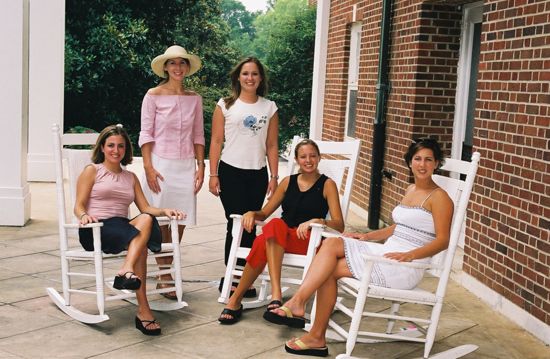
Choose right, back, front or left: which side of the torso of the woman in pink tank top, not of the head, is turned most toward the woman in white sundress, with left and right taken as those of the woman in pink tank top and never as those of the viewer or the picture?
front

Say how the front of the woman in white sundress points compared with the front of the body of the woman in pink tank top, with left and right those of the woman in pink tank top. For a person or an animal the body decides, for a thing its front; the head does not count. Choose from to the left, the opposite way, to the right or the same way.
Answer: to the right

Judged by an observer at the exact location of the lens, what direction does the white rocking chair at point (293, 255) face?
facing the viewer and to the left of the viewer

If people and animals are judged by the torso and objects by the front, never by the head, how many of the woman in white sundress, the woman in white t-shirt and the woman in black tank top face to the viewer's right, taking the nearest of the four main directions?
0

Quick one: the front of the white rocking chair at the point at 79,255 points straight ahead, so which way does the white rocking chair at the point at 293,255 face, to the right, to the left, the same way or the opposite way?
to the right

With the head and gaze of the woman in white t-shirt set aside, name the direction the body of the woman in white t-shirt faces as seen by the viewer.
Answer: toward the camera

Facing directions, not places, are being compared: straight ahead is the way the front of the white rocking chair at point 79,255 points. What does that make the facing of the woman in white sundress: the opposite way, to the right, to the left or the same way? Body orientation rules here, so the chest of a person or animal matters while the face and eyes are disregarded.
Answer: to the right

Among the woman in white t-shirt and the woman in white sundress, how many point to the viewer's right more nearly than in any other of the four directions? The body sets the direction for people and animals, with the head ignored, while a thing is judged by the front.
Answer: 0

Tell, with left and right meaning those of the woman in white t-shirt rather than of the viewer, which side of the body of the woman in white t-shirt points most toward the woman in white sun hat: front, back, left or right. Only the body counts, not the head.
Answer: right

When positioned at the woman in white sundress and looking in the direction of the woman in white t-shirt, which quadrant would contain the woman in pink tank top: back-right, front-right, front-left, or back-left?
front-left

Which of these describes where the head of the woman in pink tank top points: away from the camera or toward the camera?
toward the camera

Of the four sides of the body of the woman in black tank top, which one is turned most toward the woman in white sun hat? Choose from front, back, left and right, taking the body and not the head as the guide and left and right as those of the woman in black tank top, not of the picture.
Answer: right
